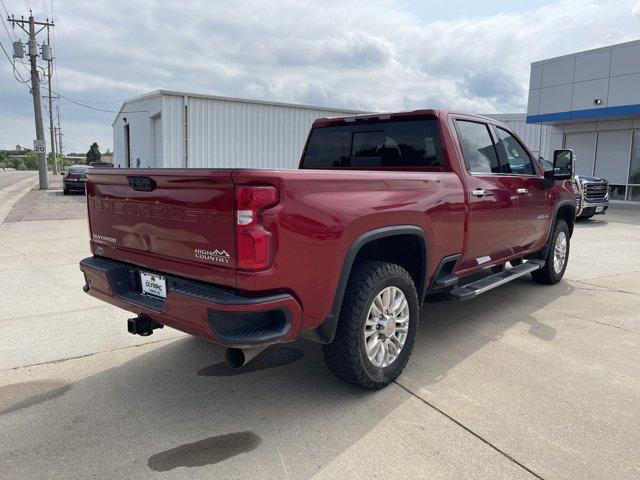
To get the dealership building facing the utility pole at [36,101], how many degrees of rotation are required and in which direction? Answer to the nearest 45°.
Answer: approximately 45° to its right

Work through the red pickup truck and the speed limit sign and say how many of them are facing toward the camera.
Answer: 1

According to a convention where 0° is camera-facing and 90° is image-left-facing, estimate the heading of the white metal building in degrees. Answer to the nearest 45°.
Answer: approximately 45°

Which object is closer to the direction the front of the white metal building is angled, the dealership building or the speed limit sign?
the speed limit sign

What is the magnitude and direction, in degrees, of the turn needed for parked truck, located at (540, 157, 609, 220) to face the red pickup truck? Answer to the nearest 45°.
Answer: approximately 45° to its right

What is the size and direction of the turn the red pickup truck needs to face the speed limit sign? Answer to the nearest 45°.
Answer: approximately 90° to its left

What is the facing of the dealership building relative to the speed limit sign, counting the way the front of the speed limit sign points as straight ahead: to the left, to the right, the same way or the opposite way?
to the right

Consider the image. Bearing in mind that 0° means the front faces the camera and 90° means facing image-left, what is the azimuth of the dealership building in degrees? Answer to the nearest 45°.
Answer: approximately 45°

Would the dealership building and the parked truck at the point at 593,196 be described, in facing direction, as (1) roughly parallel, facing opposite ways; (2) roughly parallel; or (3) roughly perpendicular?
roughly perpendicular
